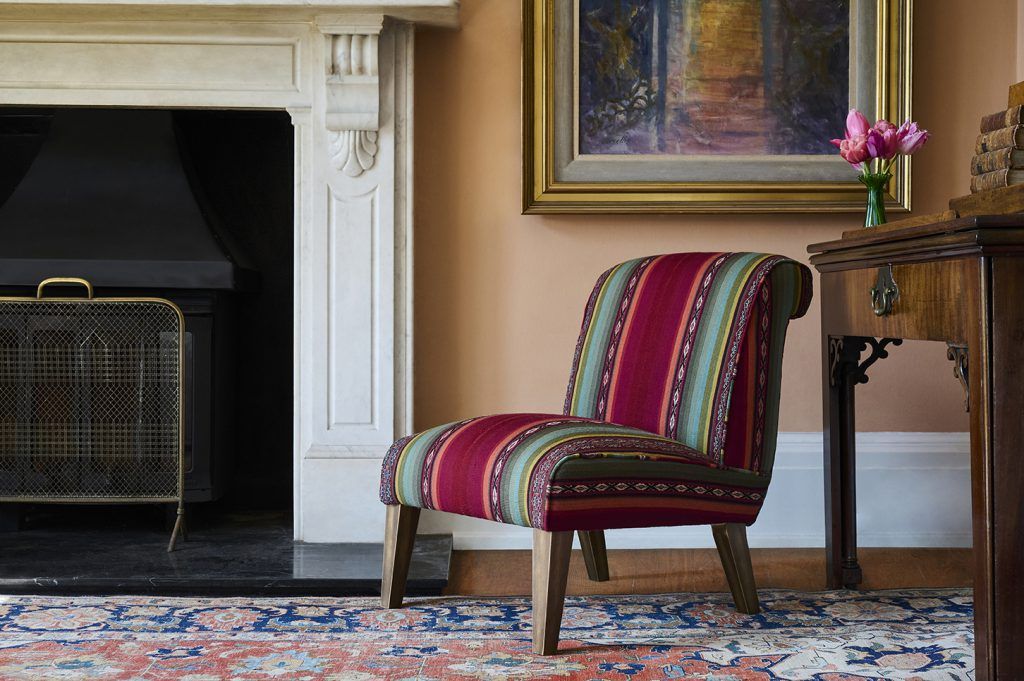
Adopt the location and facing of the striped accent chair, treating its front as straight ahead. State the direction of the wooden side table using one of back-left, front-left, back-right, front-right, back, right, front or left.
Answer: left

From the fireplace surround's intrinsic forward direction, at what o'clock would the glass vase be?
The glass vase is roughly at 10 o'clock from the fireplace surround.

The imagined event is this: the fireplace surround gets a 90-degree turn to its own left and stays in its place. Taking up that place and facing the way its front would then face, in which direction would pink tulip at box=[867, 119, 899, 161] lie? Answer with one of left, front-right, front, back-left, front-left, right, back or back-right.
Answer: front-right

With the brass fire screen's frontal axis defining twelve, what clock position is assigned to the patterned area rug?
The patterned area rug is roughly at 11 o'clock from the brass fire screen.

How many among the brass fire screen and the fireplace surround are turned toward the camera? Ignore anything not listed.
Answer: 2

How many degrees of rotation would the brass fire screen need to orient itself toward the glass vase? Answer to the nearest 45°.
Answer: approximately 45° to its left

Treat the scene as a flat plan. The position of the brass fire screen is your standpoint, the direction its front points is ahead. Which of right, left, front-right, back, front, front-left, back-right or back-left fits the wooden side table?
front-left

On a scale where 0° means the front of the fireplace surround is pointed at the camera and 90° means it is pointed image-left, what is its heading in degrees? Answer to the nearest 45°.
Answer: approximately 0°
